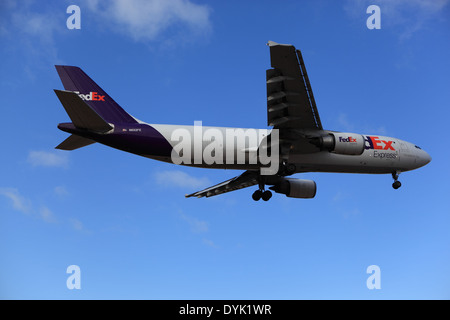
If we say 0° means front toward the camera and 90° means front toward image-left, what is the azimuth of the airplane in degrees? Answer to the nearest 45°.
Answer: approximately 270°
